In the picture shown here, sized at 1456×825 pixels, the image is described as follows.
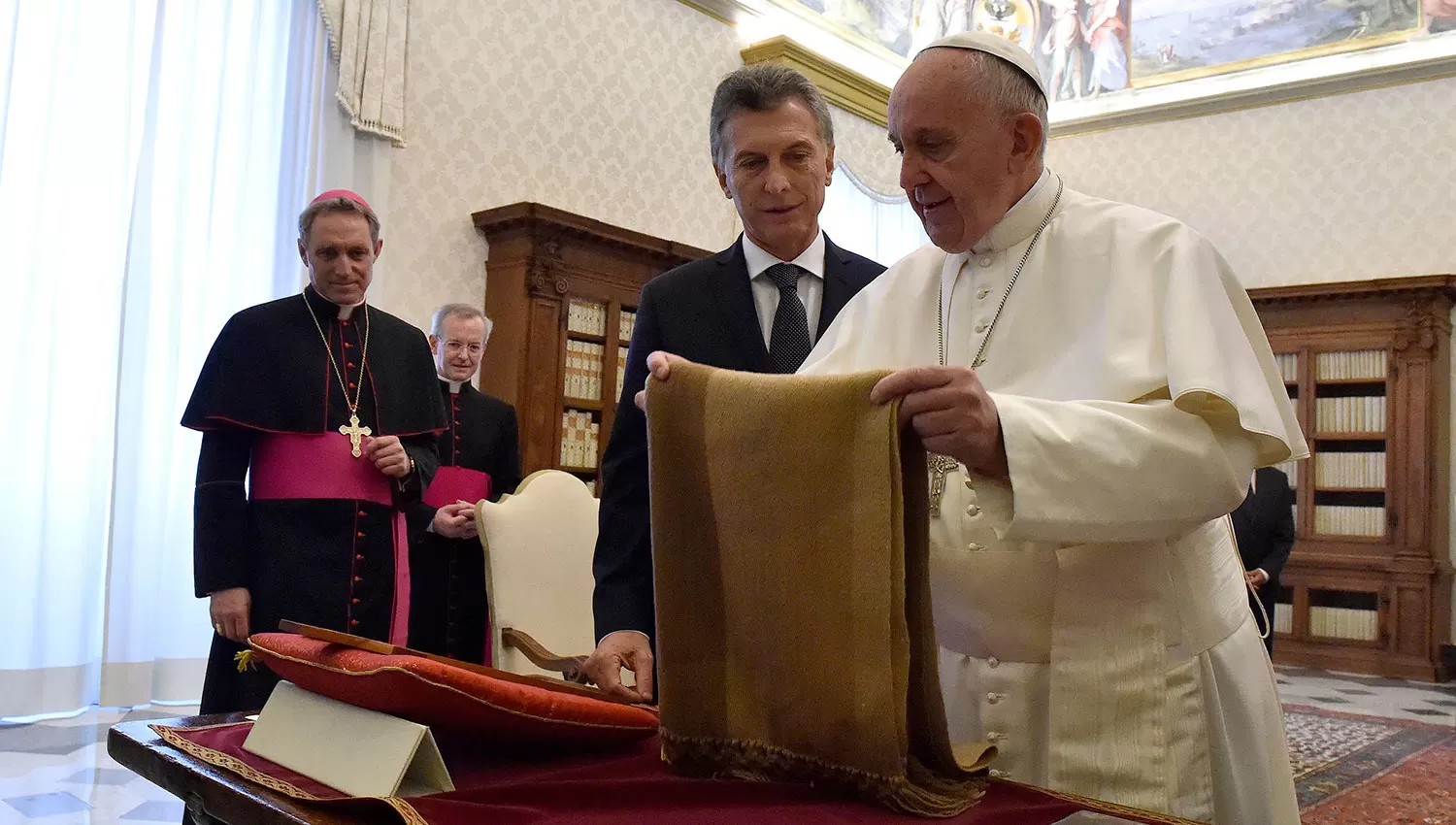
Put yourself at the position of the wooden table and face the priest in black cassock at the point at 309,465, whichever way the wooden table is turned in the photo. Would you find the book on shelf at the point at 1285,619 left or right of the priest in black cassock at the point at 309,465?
right

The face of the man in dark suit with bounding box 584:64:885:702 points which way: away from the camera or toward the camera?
toward the camera

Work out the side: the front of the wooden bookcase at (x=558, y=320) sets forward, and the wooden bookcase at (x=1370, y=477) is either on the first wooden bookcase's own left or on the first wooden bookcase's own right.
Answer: on the first wooden bookcase's own left

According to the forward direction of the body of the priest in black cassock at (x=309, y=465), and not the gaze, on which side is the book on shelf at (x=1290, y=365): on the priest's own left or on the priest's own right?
on the priest's own left

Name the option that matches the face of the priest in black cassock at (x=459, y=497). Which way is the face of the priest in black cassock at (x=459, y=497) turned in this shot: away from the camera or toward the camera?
toward the camera

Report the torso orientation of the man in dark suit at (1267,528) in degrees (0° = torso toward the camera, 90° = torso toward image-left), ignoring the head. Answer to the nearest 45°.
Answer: approximately 45°

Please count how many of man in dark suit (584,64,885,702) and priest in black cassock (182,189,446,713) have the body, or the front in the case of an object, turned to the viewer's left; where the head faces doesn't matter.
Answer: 0

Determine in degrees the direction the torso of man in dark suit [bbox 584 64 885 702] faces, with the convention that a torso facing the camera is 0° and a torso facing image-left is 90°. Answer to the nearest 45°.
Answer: approximately 0°

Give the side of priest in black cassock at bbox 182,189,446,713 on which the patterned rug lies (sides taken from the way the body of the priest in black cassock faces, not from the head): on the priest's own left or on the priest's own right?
on the priest's own left

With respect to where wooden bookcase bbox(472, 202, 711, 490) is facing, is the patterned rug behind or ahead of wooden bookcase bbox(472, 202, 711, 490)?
ahead

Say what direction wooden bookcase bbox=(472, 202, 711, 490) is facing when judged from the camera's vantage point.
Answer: facing the viewer and to the right of the viewer

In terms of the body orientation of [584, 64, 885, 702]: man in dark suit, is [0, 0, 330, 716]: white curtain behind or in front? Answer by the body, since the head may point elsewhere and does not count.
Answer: behind

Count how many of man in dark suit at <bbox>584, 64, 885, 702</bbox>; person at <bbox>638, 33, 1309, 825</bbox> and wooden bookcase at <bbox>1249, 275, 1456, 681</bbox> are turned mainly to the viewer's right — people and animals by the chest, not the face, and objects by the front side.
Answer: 0

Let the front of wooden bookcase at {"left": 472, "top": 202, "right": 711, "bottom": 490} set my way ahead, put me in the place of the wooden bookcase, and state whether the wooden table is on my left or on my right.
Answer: on my right

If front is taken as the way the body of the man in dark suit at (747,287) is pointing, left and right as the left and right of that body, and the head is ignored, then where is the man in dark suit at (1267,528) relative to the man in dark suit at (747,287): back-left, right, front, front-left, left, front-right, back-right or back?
back-left

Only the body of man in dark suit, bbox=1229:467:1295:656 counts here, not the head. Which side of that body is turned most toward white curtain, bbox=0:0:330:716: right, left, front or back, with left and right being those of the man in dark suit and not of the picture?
front

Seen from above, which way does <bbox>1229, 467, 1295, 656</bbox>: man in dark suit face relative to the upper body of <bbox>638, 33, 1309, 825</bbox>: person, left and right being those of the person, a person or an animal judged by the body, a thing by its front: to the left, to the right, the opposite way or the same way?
the same way

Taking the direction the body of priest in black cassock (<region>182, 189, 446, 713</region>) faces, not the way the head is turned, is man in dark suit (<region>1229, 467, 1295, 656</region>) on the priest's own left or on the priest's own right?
on the priest's own left

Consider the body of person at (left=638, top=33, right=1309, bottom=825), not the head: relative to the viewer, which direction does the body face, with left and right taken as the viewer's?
facing the viewer and to the left of the viewer
